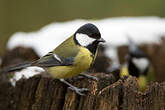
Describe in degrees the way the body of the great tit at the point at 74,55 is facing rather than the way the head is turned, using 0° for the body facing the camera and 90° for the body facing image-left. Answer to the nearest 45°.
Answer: approximately 270°
